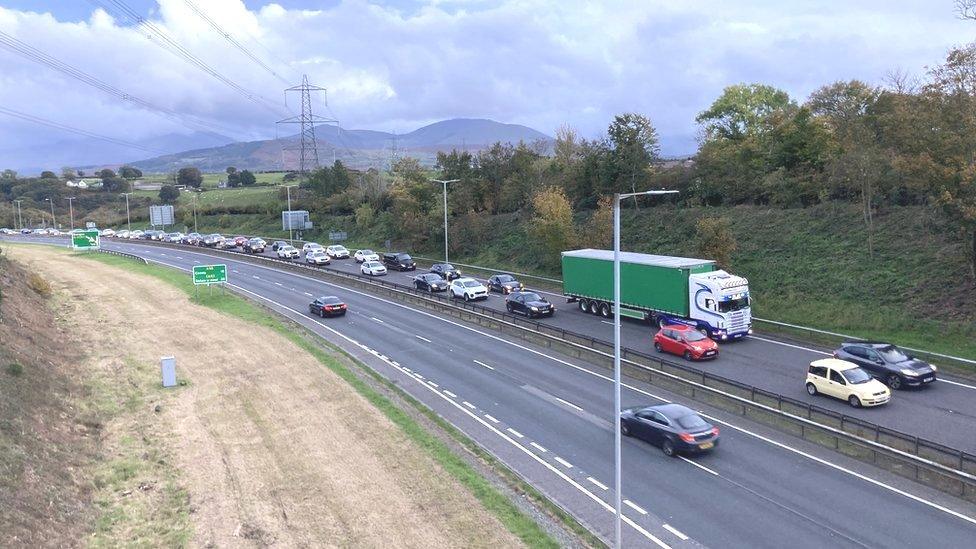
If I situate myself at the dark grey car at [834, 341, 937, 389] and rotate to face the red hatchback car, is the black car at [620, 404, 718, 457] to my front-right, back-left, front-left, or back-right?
front-left

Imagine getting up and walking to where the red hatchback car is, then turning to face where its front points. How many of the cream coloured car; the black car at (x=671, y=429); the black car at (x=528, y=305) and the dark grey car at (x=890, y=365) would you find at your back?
1

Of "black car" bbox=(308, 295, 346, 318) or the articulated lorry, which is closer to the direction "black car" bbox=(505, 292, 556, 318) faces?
the articulated lorry

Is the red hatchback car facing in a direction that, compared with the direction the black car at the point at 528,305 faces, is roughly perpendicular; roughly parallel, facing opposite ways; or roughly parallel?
roughly parallel

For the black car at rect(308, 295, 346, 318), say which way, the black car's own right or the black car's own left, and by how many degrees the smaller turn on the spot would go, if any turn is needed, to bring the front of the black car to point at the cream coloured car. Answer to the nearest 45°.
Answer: approximately 180°

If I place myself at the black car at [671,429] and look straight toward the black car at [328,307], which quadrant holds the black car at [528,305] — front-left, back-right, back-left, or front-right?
front-right

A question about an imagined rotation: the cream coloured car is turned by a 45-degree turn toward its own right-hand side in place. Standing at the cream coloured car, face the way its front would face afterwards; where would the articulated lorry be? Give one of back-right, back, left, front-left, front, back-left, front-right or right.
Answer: back-right

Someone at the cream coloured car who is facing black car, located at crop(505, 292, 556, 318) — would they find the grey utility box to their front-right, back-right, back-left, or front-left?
front-left

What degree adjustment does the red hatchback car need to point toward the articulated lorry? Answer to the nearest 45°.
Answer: approximately 135° to its left

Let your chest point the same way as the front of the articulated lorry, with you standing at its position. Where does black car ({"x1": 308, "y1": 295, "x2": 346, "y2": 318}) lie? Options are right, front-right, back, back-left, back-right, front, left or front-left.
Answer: back-right

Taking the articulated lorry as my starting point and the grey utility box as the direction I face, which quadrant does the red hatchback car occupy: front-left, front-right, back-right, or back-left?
front-left

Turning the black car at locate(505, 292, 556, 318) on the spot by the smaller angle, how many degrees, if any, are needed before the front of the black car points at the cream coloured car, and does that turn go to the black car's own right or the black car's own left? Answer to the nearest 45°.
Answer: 0° — it already faces it

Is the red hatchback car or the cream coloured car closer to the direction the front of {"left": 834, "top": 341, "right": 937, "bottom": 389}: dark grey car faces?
the cream coloured car

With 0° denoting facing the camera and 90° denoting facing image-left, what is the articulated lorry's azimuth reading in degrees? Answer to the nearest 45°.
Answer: approximately 315°

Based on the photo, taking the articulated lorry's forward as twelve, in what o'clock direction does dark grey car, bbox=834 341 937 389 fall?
The dark grey car is roughly at 12 o'clock from the articulated lorry.

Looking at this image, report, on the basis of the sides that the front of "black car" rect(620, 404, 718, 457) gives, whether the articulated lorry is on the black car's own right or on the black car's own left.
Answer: on the black car's own right

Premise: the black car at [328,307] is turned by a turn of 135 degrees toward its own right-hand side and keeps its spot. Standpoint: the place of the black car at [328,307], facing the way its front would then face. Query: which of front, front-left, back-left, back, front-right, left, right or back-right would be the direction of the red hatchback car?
front-right

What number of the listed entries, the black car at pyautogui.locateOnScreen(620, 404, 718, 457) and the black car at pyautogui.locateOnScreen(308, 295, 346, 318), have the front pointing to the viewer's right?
0

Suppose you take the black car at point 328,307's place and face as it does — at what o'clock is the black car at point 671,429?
the black car at point 671,429 is roughly at 7 o'clock from the black car at point 328,307.

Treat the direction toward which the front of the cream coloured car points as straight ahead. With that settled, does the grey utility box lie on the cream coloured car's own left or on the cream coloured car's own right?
on the cream coloured car's own right

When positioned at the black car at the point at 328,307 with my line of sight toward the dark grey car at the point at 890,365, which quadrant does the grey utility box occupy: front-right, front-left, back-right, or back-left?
front-right

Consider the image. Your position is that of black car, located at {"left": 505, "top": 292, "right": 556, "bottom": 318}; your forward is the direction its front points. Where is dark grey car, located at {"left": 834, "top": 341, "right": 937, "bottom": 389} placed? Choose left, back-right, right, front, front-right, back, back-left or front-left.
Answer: front

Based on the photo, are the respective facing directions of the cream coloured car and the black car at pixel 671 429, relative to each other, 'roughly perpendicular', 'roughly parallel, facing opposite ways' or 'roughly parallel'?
roughly parallel, facing opposite ways
